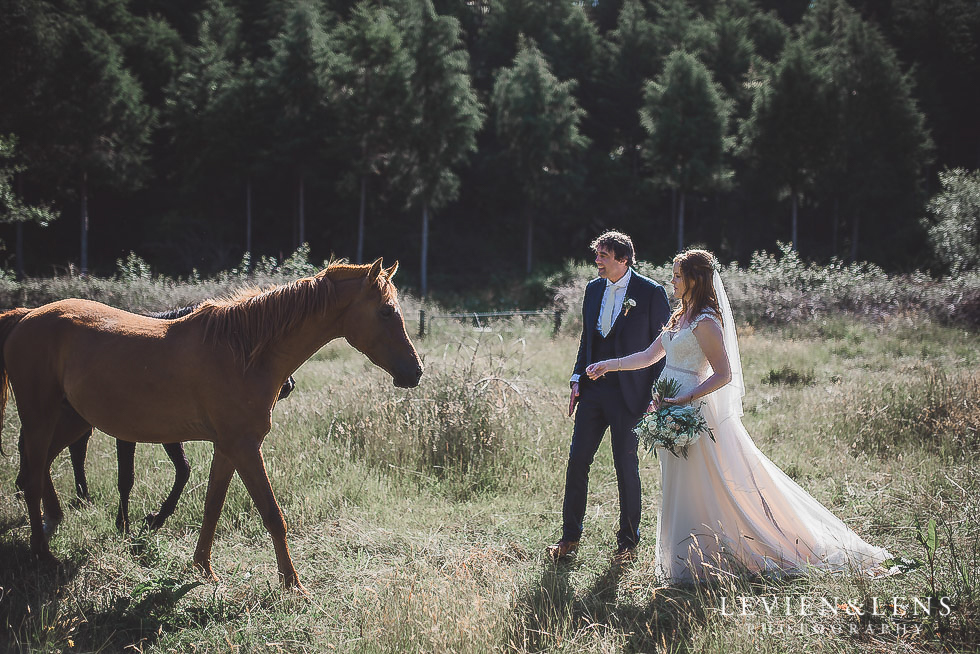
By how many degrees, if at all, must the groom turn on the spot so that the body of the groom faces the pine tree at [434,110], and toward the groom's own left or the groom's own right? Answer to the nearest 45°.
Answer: approximately 135° to the groom's own right

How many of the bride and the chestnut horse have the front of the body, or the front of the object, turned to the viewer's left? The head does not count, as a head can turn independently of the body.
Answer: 1

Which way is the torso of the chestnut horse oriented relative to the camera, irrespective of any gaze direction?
to the viewer's right

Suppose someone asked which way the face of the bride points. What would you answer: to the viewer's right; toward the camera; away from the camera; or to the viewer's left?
to the viewer's left

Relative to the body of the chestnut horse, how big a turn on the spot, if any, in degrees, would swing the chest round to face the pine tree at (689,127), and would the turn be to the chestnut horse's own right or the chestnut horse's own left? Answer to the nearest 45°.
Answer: approximately 45° to the chestnut horse's own left

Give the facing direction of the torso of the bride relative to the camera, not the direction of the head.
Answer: to the viewer's left

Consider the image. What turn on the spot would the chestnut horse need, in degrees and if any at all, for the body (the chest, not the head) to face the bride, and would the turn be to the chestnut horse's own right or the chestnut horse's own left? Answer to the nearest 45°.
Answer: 0° — it already faces them
